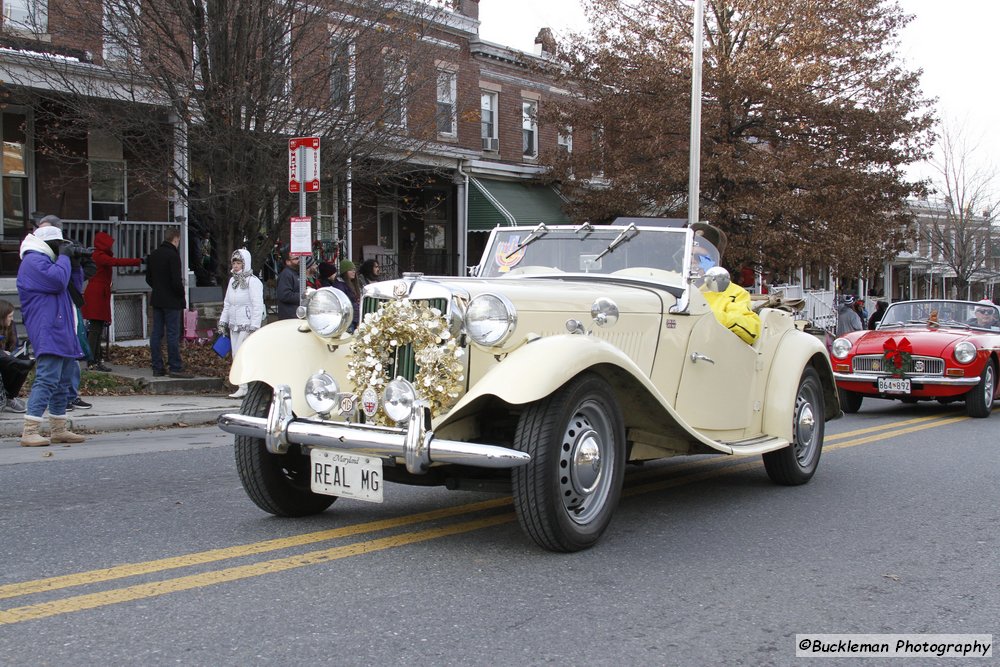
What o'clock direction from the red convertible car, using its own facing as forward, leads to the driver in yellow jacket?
The driver in yellow jacket is roughly at 11 o'clock from the red convertible car.

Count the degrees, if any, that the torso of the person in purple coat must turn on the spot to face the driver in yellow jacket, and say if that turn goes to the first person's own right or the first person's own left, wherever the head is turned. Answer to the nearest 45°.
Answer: approximately 45° to the first person's own right

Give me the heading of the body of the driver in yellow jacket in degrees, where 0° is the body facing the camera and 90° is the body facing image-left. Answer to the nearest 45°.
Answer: approximately 45°

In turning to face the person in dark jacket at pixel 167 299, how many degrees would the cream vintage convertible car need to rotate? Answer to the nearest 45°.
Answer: approximately 90° to its right

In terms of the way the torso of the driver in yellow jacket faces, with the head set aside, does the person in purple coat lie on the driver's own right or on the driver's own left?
on the driver's own right

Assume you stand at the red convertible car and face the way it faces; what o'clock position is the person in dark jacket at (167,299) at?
The person in dark jacket is roughly at 1 o'clock from the red convertible car.

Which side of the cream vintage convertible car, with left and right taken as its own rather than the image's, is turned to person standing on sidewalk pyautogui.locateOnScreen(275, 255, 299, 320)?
right

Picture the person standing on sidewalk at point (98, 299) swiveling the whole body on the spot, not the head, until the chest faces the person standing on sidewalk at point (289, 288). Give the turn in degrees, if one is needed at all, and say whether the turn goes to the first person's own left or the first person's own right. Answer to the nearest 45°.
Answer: approximately 45° to the first person's own right

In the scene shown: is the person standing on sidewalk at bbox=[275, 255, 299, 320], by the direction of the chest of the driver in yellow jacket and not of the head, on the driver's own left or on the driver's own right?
on the driver's own right

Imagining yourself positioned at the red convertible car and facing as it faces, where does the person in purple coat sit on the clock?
The person in purple coat is roughly at 12 o'clock from the red convertible car.

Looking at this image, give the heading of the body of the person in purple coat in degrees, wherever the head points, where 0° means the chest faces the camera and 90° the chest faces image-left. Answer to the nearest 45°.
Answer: approximately 270°

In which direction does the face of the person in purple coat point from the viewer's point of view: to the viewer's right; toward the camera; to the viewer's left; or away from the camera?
to the viewer's right

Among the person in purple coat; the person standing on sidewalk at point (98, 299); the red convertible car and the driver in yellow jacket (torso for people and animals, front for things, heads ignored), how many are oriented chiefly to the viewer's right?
2

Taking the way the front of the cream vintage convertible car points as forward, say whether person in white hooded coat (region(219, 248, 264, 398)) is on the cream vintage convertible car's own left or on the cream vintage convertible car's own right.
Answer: on the cream vintage convertible car's own right
